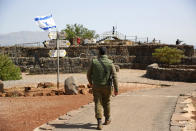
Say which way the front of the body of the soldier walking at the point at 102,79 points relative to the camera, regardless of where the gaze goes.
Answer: away from the camera

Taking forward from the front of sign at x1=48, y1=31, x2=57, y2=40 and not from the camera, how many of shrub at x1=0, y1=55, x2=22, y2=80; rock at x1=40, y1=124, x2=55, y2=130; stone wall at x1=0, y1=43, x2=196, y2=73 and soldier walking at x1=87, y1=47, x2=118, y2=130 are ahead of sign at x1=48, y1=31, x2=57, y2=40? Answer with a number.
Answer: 2

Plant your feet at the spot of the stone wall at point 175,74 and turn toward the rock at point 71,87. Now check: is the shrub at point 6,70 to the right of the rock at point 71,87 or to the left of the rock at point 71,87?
right

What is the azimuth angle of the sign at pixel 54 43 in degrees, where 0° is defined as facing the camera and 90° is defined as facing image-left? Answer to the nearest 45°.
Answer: approximately 0°

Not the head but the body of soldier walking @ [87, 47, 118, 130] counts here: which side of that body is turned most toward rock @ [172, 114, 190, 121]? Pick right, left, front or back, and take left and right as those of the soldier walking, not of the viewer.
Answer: right

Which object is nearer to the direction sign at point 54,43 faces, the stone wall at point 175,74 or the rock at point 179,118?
the rock

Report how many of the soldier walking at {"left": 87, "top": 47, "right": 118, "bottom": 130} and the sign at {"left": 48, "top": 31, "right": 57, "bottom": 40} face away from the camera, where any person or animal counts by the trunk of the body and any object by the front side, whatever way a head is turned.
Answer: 1

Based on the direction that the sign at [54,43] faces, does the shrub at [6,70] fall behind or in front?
behind

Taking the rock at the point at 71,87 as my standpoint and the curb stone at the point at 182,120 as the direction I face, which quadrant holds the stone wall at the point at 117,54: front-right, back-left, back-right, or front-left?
back-left

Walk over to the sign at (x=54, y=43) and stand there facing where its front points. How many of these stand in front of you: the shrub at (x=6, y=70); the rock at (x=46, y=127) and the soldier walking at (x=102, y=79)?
2

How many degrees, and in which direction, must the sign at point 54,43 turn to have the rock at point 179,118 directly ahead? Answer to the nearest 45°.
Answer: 0° — it already faces it

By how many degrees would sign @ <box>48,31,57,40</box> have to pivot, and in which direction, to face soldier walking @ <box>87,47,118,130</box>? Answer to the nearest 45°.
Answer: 0° — it already faces them

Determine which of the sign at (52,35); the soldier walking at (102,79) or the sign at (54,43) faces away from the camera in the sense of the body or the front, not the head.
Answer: the soldier walking

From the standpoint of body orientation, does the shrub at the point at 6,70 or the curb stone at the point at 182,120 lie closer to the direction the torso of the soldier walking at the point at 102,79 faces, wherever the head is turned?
the shrub

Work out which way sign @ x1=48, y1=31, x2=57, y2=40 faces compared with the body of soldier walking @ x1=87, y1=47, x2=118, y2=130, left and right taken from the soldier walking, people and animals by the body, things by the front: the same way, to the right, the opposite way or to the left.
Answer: the opposite way
